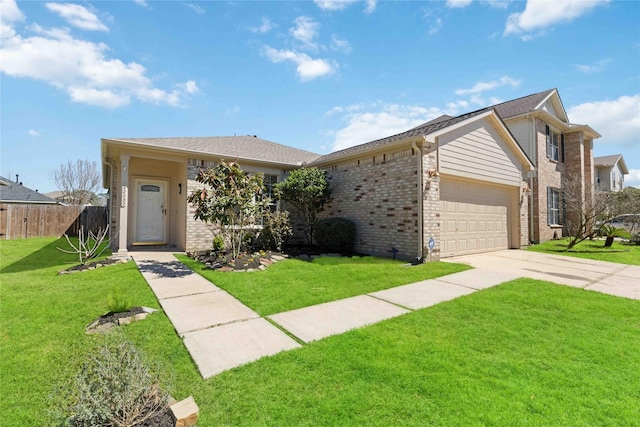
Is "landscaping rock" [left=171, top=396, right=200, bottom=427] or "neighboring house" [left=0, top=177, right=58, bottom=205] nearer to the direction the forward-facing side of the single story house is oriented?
the landscaping rock

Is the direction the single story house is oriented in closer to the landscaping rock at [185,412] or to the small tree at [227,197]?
the landscaping rock

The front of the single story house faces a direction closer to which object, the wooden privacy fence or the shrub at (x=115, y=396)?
the shrub
